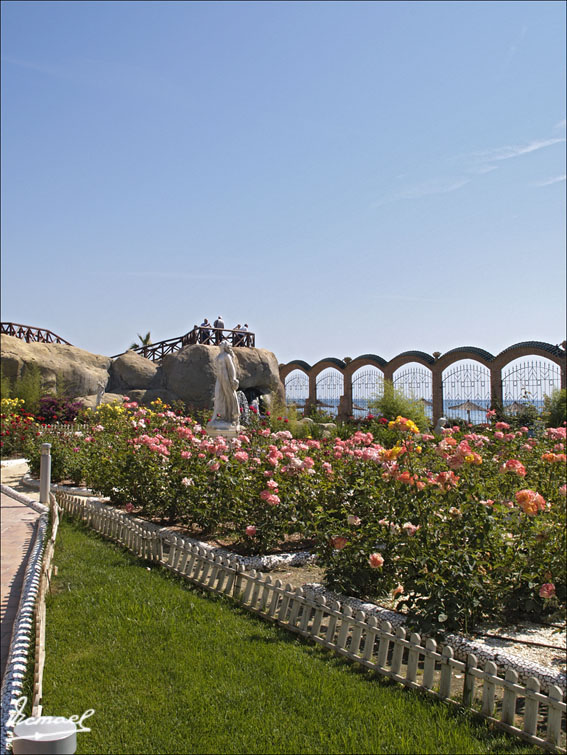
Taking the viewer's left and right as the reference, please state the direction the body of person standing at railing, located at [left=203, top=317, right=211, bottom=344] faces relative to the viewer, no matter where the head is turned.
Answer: facing the viewer

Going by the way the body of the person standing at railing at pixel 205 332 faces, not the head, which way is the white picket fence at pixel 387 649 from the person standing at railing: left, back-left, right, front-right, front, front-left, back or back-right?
front

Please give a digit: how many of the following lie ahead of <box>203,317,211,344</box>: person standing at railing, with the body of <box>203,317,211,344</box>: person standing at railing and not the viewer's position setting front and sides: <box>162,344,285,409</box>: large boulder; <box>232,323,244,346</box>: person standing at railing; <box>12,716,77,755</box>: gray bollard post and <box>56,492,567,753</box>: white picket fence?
3

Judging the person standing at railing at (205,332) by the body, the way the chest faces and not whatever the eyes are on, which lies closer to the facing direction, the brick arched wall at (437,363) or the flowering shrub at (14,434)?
the flowering shrub

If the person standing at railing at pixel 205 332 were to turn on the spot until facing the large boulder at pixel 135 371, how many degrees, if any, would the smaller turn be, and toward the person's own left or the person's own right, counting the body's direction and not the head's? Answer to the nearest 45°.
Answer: approximately 45° to the person's own right

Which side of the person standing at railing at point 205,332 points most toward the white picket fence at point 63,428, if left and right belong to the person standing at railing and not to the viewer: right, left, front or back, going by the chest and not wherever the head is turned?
front

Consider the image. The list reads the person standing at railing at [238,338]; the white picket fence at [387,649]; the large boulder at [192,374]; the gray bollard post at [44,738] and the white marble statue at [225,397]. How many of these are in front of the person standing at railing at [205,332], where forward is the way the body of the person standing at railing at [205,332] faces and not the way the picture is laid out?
4

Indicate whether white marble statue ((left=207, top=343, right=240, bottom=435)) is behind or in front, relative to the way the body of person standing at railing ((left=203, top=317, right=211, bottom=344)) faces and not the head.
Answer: in front

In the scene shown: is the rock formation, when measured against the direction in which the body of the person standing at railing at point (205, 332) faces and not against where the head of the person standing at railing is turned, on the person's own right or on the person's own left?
on the person's own right

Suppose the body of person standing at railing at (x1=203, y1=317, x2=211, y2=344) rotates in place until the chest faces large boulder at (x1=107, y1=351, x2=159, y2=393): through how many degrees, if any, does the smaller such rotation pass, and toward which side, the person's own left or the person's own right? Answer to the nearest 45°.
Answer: approximately 90° to the person's own right
